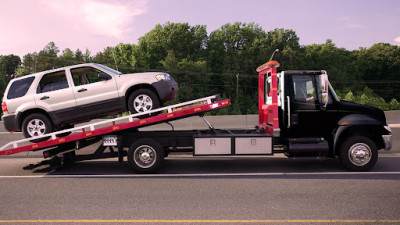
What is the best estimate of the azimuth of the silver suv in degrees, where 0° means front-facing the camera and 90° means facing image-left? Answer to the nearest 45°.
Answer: approximately 270°

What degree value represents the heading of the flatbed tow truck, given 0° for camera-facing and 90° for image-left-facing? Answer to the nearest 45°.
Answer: approximately 270°
